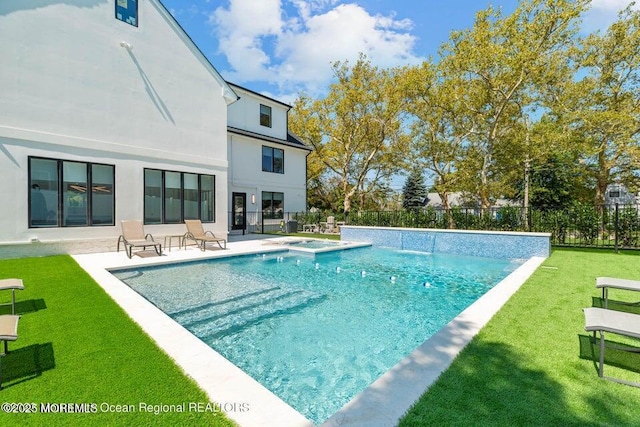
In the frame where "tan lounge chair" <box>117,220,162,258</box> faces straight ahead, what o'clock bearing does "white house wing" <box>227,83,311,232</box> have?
The white house wing is roughly at 9 o'clock from the tan lounge chair.

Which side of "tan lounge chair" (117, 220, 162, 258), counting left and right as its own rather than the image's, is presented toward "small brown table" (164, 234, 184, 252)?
left

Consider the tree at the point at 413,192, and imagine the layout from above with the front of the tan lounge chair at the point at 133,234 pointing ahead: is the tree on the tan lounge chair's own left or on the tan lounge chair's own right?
on the tan lounge chair's own left

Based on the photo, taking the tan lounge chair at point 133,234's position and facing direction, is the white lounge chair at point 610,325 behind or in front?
in front

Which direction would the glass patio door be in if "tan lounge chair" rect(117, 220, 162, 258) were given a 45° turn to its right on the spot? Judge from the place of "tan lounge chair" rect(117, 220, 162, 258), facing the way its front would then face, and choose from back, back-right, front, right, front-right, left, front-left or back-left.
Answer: back-left

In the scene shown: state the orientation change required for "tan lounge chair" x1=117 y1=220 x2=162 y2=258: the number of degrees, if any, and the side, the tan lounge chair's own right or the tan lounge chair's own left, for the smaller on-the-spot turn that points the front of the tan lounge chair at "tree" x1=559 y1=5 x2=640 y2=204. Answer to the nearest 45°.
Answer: approximately 45° to the tan lounge chair's own left
